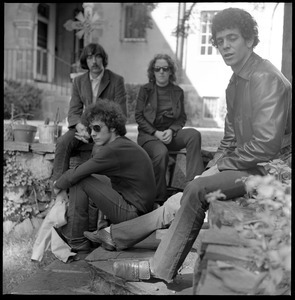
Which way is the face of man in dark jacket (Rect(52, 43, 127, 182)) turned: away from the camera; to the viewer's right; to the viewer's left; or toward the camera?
toward the camera

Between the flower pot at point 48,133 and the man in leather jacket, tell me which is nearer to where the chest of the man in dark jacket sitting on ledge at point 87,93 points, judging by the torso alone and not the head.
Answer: the man in leather jacket

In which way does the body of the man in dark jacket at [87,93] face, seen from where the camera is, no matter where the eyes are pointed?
toward the camera

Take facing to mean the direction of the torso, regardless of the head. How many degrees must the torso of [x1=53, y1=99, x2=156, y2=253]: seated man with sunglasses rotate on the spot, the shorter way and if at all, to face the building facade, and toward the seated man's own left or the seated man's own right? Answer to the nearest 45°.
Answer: approximately 90° to the seated man's own right

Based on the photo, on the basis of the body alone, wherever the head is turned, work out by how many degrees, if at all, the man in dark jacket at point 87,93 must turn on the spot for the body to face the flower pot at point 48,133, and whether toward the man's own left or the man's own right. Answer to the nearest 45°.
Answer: approximately 135° to the man's own right

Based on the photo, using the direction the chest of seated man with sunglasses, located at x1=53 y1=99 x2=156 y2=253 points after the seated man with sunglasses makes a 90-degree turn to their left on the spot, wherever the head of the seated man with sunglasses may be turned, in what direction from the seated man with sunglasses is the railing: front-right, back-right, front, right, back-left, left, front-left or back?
back

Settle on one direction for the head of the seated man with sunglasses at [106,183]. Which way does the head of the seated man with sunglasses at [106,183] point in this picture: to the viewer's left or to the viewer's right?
to the viewer's left

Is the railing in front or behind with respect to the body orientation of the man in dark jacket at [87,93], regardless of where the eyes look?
behind

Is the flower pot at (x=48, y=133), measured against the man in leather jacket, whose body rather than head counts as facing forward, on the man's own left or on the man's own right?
on the man's own right

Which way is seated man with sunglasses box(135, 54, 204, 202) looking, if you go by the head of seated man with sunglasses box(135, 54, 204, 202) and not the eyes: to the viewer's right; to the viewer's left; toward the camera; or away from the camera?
toward the camera

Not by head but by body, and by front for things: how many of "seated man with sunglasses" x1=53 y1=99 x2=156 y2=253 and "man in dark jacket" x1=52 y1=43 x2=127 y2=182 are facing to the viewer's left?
1

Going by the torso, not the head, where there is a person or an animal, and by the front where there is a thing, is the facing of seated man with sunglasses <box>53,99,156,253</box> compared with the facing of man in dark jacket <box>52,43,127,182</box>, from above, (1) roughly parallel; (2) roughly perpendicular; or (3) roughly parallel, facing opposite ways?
roughly perpendicular

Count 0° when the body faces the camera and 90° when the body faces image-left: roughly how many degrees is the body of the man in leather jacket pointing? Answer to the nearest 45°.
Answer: approximately 45°

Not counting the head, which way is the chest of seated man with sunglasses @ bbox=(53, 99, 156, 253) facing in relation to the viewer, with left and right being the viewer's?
facing to the left of the viewer

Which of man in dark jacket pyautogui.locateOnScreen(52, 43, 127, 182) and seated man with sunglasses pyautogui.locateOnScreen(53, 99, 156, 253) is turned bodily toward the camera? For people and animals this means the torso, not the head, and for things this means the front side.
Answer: the man in dark jacket
